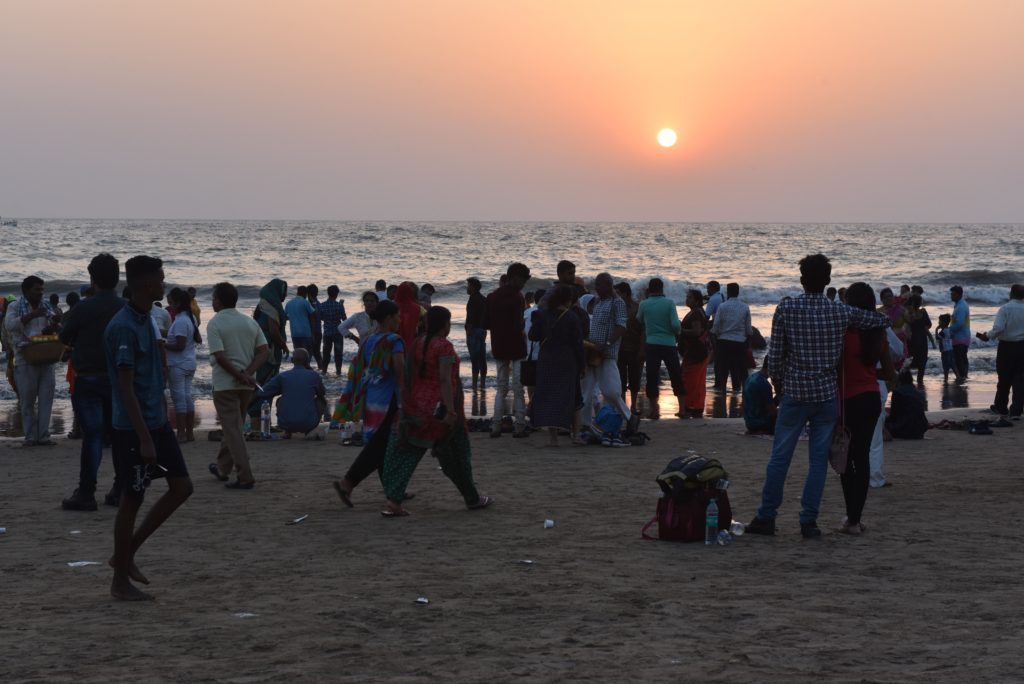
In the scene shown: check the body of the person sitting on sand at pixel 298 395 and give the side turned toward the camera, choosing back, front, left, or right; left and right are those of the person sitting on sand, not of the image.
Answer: back

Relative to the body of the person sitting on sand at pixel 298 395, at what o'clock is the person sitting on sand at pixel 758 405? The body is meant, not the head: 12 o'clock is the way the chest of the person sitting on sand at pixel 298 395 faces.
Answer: the person sitting on sand at pixel 758 405 is roughly at 3 o'clock from the person sitting on sand at pixel 298 395.

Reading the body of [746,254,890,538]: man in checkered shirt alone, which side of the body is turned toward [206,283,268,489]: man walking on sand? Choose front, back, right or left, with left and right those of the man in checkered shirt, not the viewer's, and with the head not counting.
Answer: left

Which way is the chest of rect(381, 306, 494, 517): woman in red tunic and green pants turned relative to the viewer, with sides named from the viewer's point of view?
facing away from the viewer and to the right of the viewer

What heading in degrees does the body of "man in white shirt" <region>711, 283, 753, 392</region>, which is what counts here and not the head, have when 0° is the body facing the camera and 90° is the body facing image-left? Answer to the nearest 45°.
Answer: approximately 180°

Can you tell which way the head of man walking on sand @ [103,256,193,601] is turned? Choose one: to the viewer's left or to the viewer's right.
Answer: to the viewer's right

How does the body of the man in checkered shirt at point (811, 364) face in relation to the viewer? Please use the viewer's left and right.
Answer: facing away from the viewer
